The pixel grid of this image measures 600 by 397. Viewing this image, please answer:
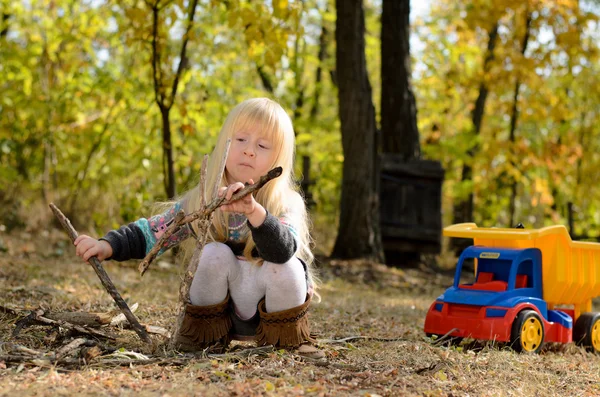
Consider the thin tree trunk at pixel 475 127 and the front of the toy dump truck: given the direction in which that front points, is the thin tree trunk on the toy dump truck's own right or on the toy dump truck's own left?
on the toy dump truck's own right

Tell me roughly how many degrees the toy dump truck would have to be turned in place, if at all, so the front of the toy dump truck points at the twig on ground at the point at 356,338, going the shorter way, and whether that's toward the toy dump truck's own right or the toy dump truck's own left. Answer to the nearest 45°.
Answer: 0° — it already faces it

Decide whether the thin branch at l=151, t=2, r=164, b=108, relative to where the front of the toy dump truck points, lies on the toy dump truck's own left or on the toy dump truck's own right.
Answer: on the toy dump truck's own right

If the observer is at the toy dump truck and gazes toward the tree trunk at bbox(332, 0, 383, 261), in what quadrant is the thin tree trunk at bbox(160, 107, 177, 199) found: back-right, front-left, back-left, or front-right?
front-left

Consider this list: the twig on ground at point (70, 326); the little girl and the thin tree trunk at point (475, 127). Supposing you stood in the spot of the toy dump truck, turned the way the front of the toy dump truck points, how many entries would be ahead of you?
2

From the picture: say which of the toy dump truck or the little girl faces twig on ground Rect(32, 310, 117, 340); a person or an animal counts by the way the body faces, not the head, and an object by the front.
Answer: the toy dump truck

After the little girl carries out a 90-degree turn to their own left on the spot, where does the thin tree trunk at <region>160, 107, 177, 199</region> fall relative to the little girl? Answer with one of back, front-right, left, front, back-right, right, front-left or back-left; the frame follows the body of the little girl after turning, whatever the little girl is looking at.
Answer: left

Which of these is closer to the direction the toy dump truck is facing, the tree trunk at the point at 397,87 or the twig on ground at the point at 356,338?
the twig on ground

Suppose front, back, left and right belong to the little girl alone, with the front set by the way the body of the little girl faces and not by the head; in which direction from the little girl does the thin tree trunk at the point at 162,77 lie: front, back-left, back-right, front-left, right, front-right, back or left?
back

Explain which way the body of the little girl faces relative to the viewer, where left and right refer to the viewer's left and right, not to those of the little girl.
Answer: facing the viewer

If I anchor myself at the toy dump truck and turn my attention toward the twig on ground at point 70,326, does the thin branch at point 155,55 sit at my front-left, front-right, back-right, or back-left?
front-right

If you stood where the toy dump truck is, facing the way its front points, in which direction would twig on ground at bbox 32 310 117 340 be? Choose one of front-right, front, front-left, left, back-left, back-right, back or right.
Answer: front

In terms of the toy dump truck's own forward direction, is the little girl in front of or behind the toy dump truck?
in front

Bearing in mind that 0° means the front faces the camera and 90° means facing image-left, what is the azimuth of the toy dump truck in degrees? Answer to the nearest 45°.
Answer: approximately 45°

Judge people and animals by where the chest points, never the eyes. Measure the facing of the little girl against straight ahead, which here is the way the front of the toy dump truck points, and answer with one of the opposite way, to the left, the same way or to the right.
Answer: to the left
